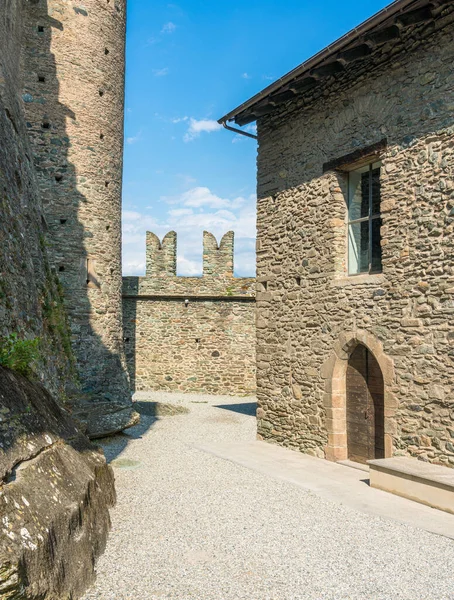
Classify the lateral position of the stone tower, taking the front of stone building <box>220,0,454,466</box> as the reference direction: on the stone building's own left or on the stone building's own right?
on the stone building's own right

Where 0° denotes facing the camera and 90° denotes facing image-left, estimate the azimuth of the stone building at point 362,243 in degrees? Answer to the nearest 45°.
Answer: approximately 45°

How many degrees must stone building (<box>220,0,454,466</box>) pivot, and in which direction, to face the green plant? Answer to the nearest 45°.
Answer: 0° — it already faces it

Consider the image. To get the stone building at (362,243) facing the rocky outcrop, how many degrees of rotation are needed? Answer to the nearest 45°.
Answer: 0° — it already faces it

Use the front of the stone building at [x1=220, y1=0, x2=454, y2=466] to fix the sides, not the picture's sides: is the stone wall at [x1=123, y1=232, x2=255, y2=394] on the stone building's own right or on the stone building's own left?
on the stone building's own right

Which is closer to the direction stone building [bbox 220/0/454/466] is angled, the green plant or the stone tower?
the green plant

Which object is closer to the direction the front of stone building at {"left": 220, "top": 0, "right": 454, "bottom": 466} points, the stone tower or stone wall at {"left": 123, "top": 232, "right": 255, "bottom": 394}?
the stone tower
